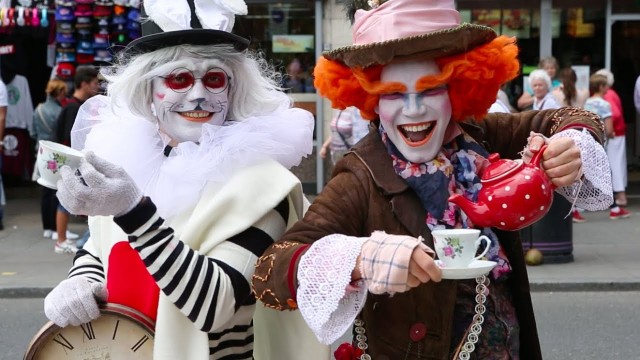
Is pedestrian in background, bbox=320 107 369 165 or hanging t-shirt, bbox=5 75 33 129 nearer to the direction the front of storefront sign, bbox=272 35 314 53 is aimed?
the pedestrian in background

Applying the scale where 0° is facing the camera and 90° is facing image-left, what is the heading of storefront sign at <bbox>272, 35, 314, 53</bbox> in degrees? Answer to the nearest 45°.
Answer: approximately 0°

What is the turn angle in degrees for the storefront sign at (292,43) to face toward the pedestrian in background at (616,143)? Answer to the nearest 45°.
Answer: approximately 45° to its left

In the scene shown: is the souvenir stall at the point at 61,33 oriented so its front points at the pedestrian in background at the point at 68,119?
yes

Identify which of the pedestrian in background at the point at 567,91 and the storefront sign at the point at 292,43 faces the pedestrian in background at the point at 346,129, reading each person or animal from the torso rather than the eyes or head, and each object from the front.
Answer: the storefront sign

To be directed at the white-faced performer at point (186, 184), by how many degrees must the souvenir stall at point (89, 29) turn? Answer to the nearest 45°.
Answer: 0° — it already faces them

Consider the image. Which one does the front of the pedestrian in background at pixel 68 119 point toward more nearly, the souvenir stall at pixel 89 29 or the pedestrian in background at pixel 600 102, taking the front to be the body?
the pedestrian in background

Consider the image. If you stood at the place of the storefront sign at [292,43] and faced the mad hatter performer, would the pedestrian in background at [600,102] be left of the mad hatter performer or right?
left
